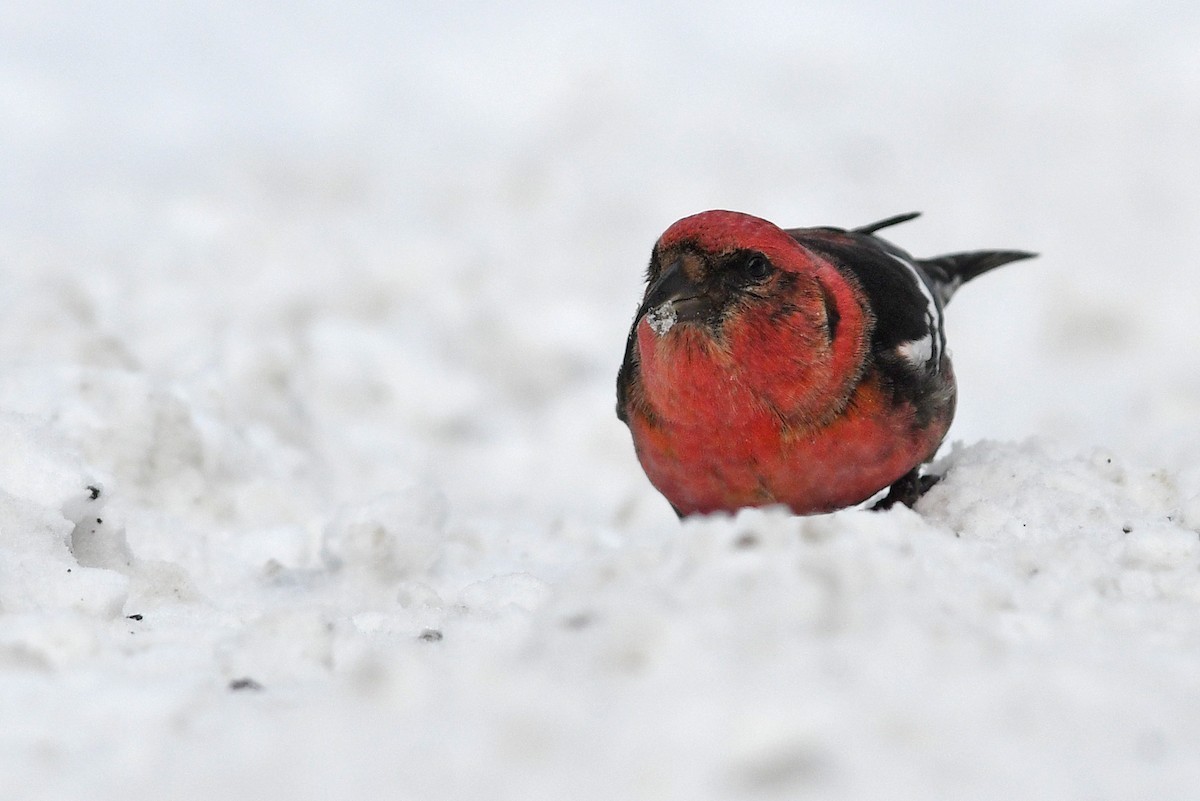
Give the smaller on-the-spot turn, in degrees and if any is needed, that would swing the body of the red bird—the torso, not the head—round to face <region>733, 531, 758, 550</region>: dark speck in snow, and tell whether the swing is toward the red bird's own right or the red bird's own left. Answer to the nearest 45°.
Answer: approximately 45° to the red bird's own left

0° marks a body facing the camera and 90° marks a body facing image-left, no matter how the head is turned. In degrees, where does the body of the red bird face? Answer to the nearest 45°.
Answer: approximately 45°
